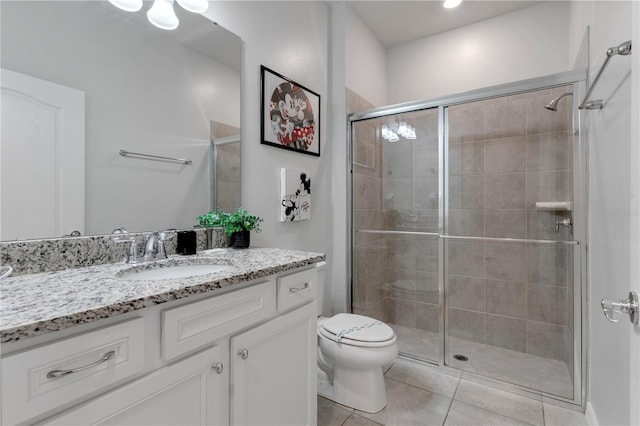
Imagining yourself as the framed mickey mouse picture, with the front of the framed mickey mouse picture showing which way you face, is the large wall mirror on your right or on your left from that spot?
on your right

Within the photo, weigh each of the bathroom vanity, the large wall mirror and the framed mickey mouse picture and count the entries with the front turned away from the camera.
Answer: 0

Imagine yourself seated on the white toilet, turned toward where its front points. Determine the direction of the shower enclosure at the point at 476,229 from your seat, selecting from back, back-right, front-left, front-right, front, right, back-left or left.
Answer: left

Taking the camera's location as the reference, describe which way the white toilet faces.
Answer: facing the viewer and to the right of the viewer

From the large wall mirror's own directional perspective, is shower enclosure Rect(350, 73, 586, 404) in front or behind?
in front

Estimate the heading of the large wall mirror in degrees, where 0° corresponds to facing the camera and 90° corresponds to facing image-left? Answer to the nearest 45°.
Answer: approximately 315°
